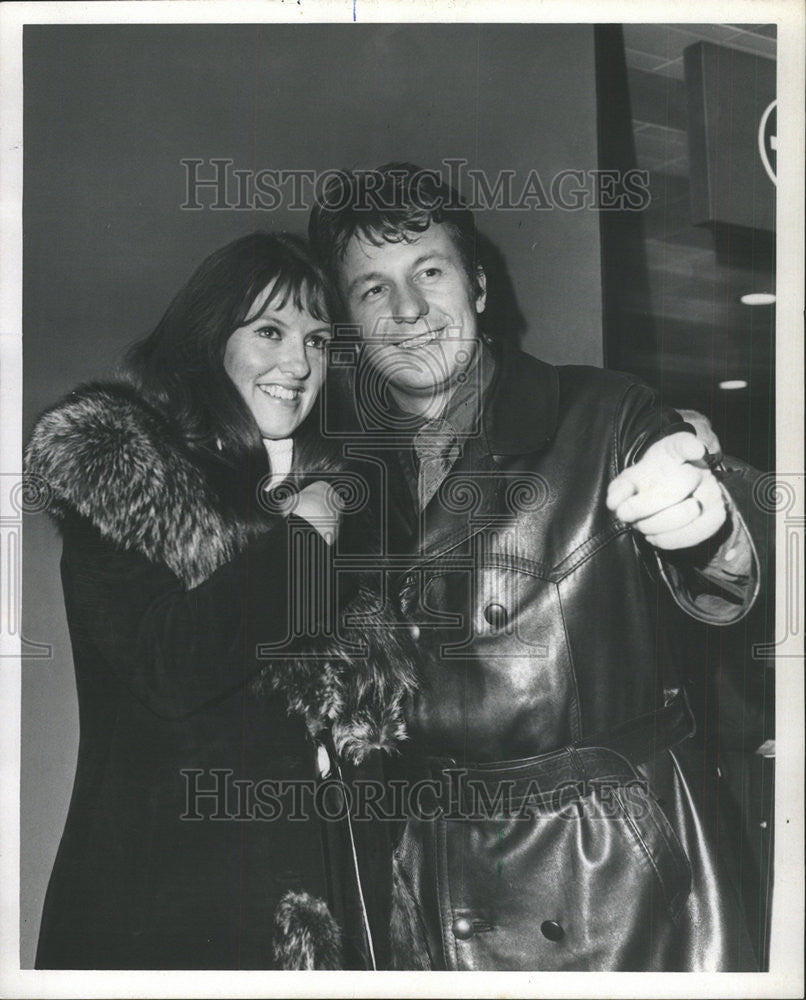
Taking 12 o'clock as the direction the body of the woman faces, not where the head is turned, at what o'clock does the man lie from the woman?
The man is roughly at 11 o'clock from the woman.

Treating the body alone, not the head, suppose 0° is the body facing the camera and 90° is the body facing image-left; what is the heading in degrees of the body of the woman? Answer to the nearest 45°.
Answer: approximately 315°
